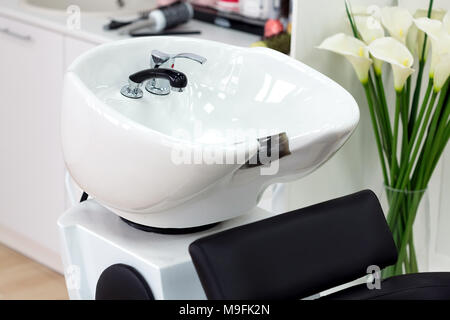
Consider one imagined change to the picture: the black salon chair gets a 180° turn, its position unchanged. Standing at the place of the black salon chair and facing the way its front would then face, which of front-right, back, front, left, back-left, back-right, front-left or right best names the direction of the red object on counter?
front-right

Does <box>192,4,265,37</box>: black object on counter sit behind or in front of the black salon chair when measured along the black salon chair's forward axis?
behind

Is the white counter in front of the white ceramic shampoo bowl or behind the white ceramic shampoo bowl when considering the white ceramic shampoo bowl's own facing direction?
behind

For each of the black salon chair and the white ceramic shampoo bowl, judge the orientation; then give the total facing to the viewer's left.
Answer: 0

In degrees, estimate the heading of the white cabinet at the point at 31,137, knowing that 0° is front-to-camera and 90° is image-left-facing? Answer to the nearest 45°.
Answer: approximately 45°

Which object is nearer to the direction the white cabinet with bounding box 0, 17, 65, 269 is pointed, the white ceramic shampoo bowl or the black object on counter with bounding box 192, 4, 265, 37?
the white ceramic shampoo bowl

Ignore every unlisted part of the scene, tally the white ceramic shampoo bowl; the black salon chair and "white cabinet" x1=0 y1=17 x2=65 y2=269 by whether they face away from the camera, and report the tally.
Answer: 0

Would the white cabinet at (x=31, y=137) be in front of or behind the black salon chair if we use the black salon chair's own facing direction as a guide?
behind

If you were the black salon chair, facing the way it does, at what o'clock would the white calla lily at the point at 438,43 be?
The white calla lily is roughly at 8 o'clock from the black salon chair.

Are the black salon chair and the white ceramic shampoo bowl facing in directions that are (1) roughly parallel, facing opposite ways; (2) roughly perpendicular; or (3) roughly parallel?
roughly parallel

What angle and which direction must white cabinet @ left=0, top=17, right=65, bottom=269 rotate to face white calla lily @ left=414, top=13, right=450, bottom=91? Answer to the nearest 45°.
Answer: approximately 90° to its left

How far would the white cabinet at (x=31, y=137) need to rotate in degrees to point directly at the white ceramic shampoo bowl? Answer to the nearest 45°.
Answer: approximately 45° to its left

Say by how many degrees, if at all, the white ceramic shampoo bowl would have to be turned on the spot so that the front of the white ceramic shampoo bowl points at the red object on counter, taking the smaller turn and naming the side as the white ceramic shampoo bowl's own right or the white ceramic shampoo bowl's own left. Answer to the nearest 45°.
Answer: approximately 135° to the white ceramic shampoo bowl's own left

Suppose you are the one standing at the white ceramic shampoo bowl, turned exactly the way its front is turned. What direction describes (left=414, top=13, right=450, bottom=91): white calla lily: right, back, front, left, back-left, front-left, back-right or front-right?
left
